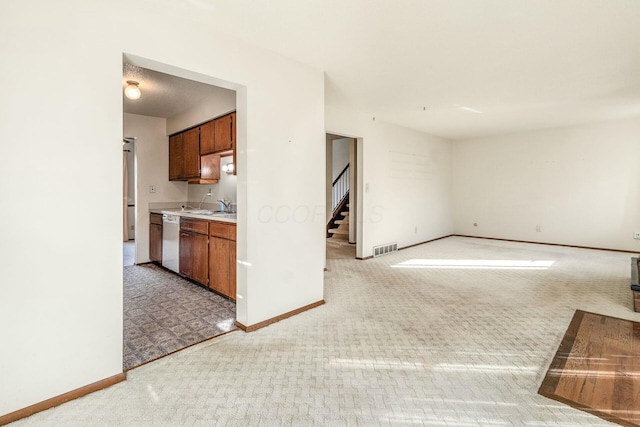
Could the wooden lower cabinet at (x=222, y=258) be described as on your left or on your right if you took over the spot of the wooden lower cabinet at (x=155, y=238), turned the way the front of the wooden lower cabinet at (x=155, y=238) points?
on your left

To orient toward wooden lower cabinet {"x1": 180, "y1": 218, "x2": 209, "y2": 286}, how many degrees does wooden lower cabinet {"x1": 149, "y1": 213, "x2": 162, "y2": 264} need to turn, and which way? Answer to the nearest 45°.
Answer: approximately 45° to its left

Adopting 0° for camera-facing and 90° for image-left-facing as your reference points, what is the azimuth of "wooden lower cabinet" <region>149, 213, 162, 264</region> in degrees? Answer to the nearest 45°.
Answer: approximately 45°

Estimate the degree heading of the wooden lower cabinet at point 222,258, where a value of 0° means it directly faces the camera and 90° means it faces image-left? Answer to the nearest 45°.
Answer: approximately 45°
